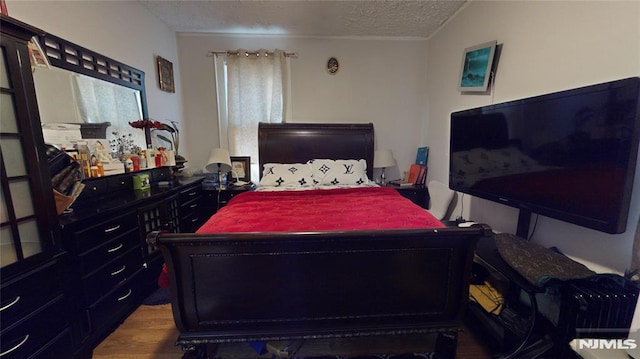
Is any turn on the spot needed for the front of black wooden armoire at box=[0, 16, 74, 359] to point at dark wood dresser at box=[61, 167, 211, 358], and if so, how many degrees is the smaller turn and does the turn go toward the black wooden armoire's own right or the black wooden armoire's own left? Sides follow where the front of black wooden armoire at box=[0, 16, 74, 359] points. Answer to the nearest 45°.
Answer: approximately 90° to the black wooden armoire's own left

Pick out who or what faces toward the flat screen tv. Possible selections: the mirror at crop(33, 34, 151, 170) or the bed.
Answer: the mirror

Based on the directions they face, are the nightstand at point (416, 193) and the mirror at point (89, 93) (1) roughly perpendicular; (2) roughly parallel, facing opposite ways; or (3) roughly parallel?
roughly perpendicular

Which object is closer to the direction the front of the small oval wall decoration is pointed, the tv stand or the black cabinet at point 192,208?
the tv stand

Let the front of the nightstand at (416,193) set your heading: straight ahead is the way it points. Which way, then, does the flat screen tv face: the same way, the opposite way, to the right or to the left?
to the right

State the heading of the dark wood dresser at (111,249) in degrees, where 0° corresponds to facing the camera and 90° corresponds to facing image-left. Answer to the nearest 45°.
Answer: approximately 315°

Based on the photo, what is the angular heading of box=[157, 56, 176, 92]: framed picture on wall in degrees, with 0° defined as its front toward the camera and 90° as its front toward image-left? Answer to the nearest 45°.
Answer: approximately 315°

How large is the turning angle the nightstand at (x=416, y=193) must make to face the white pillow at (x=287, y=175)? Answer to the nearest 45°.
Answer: approximately 45° to its right
